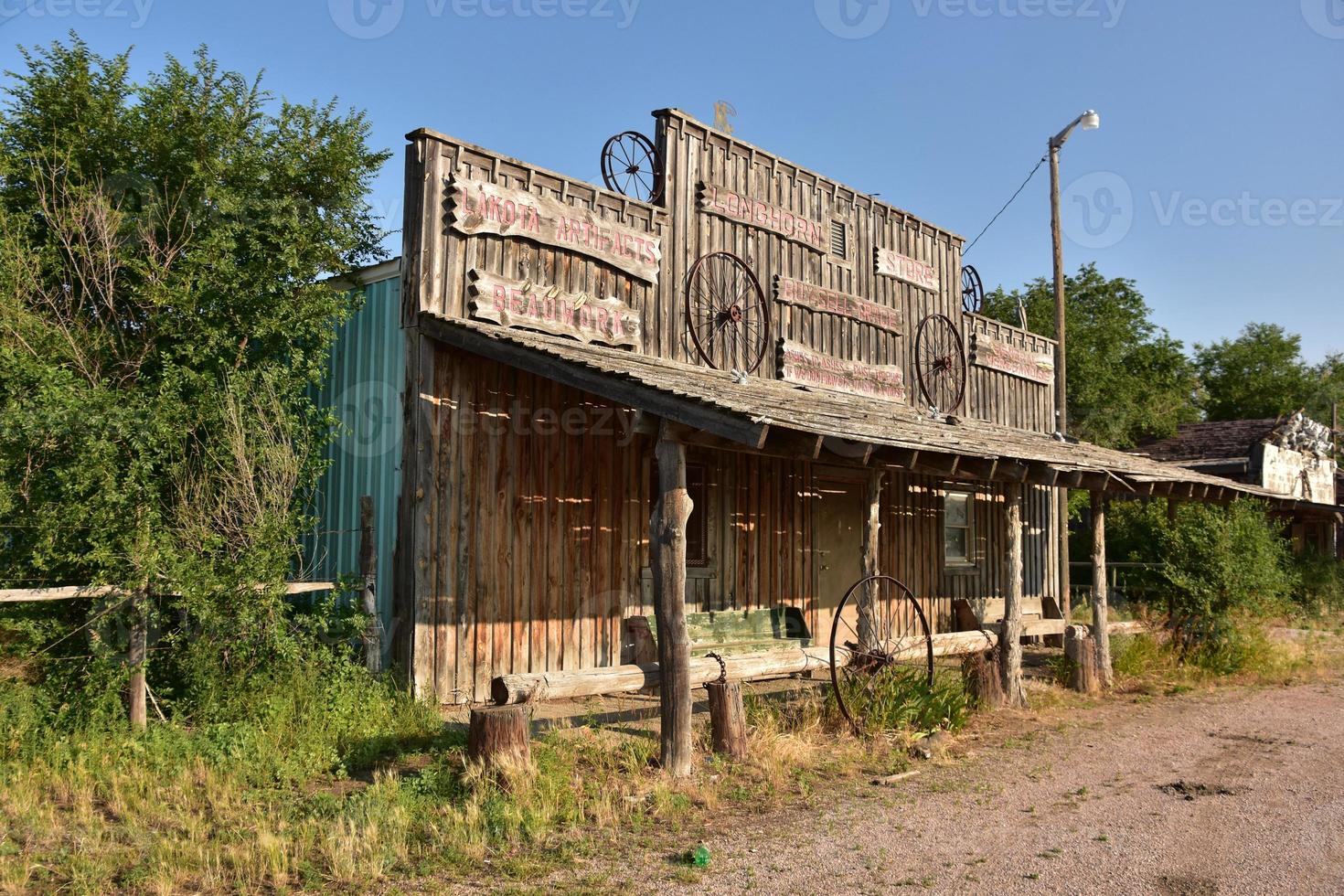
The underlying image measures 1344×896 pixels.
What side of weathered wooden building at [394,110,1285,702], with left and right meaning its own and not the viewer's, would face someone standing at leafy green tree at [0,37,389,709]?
right

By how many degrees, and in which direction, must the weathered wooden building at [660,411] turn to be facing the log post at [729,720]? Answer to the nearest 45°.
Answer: approximately 45° to its right

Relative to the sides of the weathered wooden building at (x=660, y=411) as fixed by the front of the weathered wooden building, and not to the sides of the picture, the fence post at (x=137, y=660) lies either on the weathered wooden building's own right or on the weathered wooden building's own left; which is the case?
on the weathered wooden building's own right

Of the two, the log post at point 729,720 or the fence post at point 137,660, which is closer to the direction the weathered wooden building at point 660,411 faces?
the log post

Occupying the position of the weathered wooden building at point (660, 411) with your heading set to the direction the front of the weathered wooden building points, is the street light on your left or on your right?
on your left

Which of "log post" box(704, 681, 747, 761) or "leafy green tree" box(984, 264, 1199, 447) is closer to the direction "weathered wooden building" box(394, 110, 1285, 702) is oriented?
the log post

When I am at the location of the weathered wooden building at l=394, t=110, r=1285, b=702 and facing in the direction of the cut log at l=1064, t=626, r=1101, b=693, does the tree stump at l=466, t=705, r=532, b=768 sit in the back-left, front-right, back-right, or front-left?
back-right

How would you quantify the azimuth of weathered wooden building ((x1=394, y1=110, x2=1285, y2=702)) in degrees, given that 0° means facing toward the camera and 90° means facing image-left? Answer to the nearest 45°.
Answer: approximately 315°
